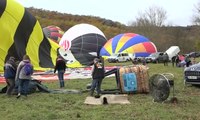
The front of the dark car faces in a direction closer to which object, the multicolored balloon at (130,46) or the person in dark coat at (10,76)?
the person in dark coat

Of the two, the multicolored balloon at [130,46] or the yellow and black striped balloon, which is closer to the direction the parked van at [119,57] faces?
the yellow and black striped balloon

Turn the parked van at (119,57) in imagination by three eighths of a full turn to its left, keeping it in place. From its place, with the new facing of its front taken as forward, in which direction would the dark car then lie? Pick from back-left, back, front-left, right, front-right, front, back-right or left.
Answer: front-right

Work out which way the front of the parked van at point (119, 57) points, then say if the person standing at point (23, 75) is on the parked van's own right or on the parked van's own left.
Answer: on the parked van's own left

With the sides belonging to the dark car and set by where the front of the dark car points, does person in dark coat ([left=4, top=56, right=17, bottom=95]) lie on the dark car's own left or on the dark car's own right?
on the dark car's own right

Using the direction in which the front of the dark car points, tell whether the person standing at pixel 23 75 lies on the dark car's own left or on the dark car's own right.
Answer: on the dark car's own right

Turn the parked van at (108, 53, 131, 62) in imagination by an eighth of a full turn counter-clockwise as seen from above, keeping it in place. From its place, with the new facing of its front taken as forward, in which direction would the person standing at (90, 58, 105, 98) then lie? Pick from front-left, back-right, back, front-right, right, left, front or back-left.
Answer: front-left

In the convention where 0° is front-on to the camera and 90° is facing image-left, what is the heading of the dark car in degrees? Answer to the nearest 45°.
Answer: approximately 0°

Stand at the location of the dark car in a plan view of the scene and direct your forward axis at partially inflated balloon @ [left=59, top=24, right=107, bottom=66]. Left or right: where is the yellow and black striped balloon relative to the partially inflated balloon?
left

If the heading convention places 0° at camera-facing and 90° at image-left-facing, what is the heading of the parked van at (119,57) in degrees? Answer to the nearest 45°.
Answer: approximately 90°
